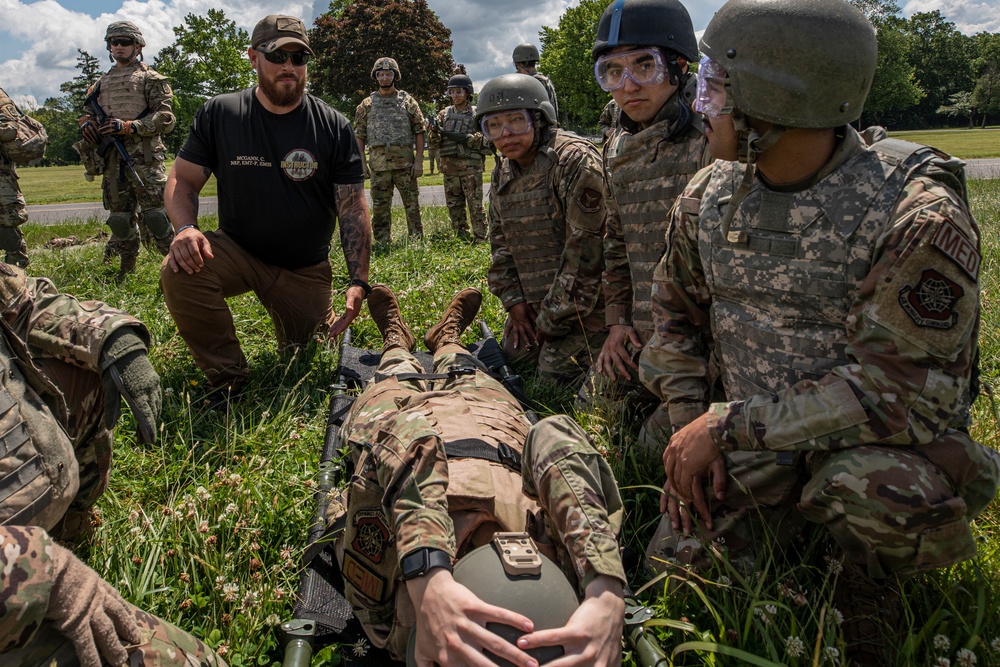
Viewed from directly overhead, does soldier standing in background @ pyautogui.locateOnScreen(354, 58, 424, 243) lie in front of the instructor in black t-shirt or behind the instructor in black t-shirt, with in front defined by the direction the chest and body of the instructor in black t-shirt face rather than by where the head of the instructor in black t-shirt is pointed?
behind

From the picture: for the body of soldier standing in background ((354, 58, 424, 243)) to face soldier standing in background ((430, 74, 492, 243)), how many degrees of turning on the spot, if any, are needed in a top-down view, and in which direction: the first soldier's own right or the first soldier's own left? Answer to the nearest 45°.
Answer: approximately 90° to the first soldier's own left

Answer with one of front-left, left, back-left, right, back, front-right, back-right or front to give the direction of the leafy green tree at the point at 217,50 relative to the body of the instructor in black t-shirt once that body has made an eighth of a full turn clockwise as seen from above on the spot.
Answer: back-right

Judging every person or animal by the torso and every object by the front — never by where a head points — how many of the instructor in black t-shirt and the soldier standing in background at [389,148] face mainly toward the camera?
2

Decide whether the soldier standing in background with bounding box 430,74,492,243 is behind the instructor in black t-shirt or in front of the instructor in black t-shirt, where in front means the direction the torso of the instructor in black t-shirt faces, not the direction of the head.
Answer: behind

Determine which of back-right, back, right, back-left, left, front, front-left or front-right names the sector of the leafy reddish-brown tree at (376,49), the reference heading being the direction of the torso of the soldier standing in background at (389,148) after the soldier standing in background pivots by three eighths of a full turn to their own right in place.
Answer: front-right

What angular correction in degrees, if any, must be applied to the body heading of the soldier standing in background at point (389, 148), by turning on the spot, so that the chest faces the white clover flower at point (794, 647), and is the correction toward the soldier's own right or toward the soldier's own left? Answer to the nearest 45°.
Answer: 0° — they already face it

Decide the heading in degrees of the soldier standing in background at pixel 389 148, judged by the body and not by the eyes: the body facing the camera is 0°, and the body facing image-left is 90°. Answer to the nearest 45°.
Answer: approximately 0°

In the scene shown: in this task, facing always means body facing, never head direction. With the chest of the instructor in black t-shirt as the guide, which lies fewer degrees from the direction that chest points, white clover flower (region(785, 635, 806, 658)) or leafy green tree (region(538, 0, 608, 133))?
the white clover flower

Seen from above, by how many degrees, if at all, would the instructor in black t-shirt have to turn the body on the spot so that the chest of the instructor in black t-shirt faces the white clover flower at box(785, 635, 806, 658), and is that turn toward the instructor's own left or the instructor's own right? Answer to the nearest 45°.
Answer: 0° — they already face it
